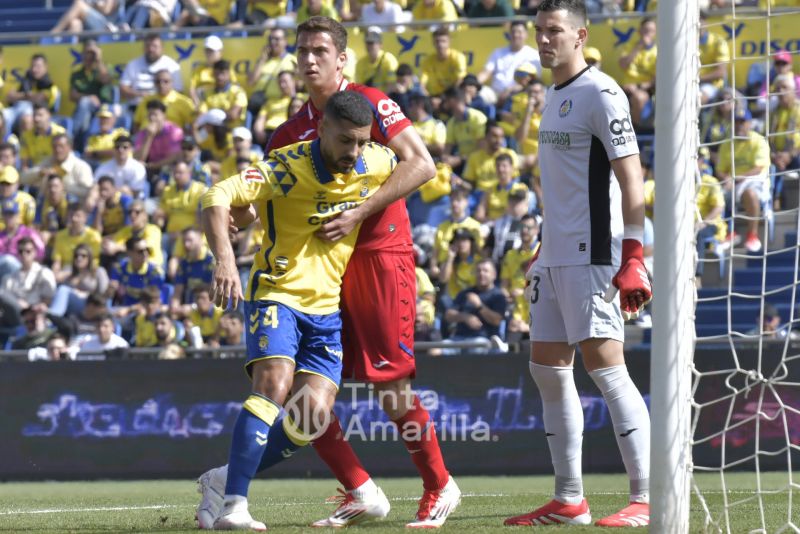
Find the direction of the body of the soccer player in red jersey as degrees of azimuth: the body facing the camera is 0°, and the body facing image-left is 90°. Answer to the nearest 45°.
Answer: approximately 45°

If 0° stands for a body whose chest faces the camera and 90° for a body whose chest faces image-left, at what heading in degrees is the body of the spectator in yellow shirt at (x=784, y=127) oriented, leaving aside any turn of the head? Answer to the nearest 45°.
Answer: approximately 45°

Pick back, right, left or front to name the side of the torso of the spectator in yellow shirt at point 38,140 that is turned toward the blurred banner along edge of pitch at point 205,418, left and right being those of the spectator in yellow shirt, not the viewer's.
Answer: front

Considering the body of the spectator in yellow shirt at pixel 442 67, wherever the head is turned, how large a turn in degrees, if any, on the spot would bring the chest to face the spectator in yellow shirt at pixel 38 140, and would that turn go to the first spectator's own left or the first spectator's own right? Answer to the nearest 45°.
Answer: approximately 90° to the first spectator's own right

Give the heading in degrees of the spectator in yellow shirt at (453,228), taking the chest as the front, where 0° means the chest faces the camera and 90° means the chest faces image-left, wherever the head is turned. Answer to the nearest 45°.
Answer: approximately 0°

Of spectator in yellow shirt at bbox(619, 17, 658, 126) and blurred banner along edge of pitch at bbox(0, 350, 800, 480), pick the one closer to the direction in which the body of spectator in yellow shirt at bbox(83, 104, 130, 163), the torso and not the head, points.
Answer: the blurred banner along edge of pitch
